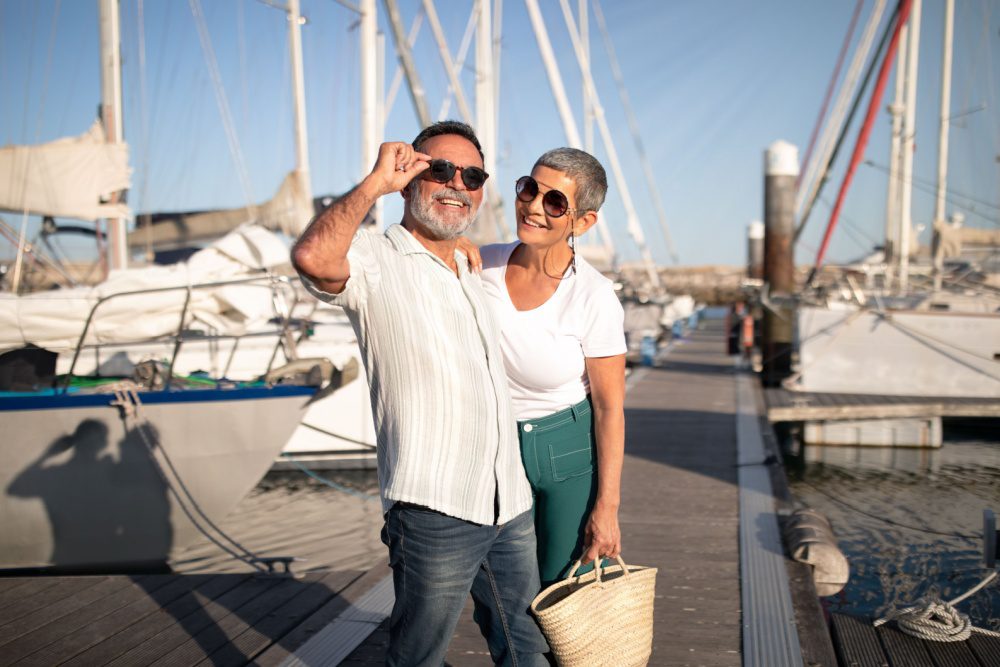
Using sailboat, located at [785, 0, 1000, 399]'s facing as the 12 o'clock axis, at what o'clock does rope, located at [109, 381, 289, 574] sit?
The rope is roughly at 10 o'clock from the sailboat.

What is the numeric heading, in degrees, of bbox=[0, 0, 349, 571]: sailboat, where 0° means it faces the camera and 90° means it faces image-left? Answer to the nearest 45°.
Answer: approximately 270°

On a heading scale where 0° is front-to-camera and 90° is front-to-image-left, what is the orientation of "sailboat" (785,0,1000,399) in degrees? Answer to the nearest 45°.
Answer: approximately 90°

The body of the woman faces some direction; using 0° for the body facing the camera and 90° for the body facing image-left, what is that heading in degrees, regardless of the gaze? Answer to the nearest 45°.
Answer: approximately 45°

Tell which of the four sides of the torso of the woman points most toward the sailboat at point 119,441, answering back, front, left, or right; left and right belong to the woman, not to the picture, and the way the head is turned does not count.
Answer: right
